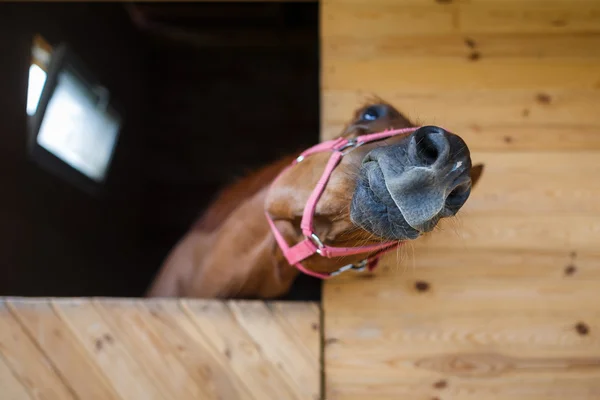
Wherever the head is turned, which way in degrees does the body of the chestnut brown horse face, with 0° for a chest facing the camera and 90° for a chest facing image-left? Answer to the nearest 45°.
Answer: approximately 315°
